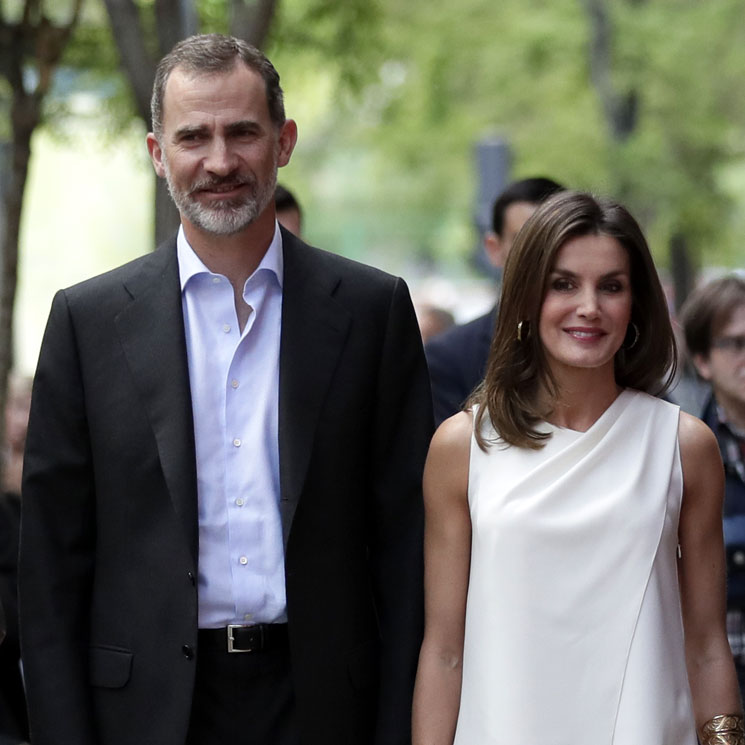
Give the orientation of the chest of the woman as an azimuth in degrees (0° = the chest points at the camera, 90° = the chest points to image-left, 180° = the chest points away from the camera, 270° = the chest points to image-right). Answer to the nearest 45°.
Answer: approximately 0°

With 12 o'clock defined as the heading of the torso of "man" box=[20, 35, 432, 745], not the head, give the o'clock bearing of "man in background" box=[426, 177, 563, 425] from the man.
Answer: The man in background is roughly at 7 o'clock from the man.

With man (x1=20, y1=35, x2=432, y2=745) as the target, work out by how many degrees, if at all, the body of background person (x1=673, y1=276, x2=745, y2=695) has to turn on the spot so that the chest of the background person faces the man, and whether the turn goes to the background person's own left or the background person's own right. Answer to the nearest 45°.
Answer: approximately 90° to the background person's own right

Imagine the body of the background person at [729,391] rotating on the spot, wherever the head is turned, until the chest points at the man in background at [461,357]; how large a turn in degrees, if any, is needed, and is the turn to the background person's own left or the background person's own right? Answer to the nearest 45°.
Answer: approximately 135° to the background person's own right

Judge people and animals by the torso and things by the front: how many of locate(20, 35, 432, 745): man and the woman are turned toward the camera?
2
